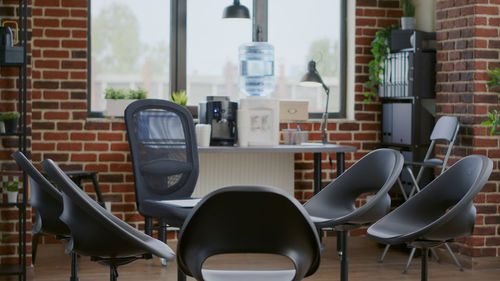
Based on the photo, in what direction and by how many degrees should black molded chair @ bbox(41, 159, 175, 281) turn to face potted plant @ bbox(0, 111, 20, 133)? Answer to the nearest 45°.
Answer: approximately 90° to its left

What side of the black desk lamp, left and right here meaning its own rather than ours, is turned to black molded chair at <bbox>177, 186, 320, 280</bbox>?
left

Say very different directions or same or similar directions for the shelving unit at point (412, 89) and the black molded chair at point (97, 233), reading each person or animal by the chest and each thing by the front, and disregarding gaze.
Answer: very different directions

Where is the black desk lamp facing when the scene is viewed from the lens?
facing to the left of the viewer

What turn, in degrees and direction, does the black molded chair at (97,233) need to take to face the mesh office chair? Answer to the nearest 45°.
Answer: approximately 90° to its left

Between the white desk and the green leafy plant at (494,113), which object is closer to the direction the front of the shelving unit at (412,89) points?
the white desk

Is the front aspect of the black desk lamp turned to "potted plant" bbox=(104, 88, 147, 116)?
yes

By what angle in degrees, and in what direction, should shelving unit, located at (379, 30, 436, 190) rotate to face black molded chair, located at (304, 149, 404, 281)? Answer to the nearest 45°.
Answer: approximately 45° to its left

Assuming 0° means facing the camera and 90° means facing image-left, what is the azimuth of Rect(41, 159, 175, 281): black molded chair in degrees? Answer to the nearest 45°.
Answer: approximately 270°
